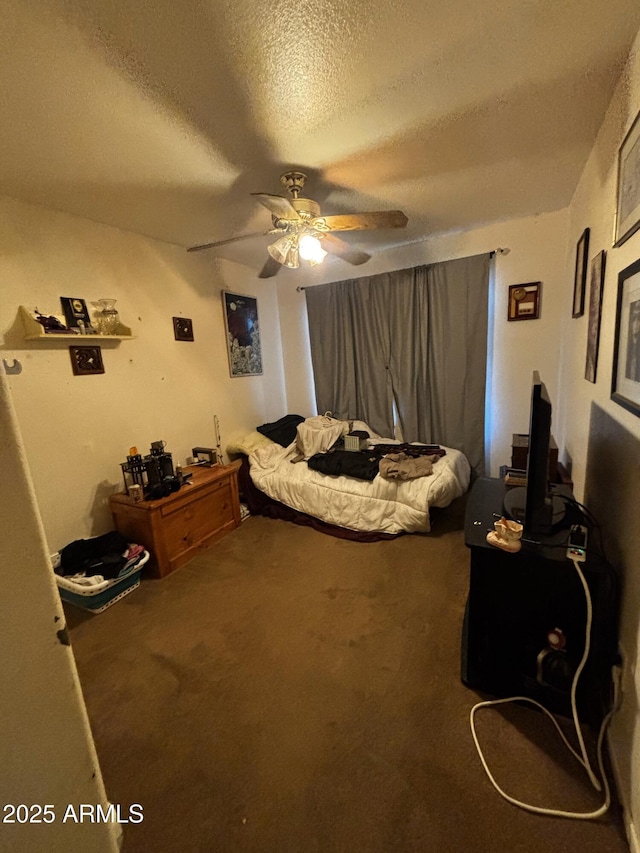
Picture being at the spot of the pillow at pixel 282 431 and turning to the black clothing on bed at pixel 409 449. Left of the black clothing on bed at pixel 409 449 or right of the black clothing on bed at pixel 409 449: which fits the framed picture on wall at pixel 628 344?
right

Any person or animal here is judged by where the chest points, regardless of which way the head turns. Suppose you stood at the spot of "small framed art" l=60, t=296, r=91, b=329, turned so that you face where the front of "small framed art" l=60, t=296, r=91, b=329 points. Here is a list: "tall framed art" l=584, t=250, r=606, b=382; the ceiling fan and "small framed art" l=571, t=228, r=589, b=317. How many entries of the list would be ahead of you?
3

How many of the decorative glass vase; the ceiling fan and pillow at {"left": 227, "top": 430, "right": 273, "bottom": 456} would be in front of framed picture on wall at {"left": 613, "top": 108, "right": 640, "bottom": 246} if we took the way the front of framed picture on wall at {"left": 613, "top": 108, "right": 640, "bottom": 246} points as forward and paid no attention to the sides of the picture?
3

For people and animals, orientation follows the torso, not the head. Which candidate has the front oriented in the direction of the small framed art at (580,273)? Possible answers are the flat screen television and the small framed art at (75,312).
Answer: the small framed art at (75,312)

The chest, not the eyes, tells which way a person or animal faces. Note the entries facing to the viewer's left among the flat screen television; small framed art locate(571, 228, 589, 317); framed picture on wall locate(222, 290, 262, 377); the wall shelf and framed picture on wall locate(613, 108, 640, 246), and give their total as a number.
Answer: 3

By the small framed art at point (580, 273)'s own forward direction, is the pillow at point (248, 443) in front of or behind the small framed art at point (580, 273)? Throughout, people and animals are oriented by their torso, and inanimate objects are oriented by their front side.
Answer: in front

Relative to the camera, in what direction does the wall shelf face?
facing the viewer and to the right of the viewer

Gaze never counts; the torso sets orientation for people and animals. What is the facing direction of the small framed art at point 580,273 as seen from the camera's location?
facing to the left of the viewer

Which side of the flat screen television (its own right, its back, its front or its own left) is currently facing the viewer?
left

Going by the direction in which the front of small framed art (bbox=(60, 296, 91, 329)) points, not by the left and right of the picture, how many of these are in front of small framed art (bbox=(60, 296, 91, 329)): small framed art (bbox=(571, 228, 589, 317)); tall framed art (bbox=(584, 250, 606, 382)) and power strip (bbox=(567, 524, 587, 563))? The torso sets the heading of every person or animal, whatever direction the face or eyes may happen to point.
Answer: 3

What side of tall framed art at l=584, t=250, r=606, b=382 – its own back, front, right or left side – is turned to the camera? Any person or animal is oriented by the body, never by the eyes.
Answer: left

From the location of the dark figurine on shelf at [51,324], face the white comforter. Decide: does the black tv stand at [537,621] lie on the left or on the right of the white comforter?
right

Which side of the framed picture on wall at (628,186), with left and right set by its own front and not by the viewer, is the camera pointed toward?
left

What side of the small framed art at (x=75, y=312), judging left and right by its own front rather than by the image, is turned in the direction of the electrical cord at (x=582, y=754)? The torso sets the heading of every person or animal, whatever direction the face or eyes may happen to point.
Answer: front
